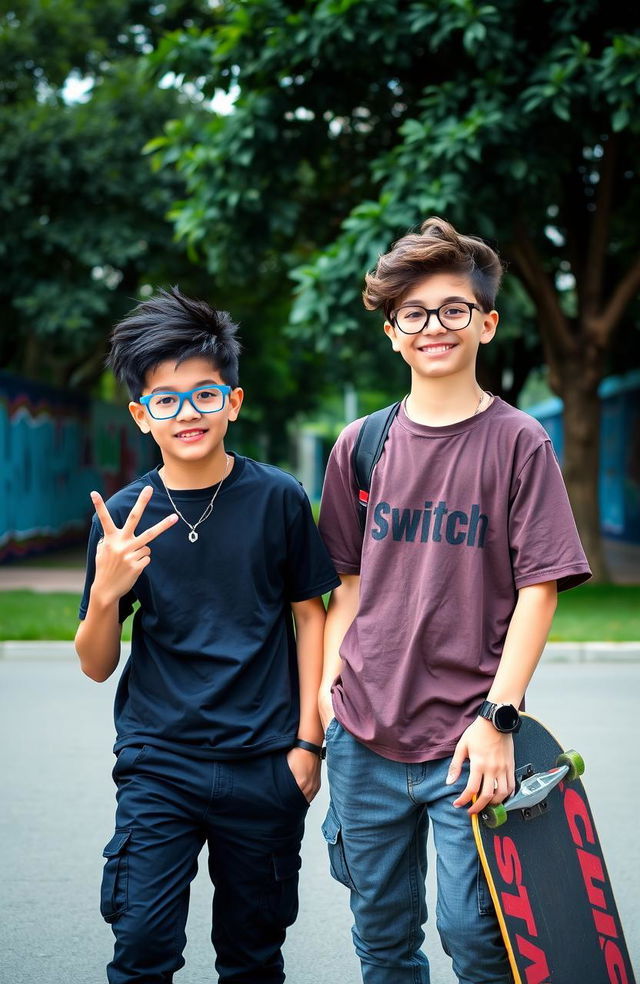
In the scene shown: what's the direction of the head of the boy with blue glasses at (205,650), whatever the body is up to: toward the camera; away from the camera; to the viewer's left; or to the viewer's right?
toward the camera

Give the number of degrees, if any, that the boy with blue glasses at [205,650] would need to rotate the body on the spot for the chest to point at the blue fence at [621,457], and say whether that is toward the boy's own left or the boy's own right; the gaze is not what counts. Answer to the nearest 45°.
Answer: approximately 135° to the boy's own left

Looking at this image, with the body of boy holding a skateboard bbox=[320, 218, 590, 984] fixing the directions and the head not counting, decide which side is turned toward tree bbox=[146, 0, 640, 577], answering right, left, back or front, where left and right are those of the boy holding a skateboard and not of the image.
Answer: back

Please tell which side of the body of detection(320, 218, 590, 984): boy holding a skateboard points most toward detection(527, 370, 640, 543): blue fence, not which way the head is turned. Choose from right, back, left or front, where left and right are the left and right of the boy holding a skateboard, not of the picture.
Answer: back

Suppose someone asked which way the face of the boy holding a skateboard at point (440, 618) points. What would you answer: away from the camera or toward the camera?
toward the camera

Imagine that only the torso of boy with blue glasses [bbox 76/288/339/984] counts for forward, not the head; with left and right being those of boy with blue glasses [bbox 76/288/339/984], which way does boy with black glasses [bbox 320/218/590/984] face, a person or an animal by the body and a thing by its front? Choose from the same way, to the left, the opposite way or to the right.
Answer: the same way

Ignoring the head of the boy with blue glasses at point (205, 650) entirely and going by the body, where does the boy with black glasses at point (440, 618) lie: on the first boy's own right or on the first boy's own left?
on the first boy's own left

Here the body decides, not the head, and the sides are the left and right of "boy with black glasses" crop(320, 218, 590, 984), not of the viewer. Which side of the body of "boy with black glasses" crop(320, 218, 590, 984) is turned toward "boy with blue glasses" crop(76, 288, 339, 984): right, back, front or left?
right

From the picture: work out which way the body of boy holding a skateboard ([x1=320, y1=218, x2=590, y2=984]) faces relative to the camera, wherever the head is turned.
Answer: toward the camera

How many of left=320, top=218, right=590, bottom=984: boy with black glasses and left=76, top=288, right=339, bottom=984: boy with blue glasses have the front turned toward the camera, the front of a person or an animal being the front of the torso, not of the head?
2

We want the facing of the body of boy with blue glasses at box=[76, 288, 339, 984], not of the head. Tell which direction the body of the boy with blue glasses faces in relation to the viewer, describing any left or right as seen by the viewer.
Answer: facing the viewer
